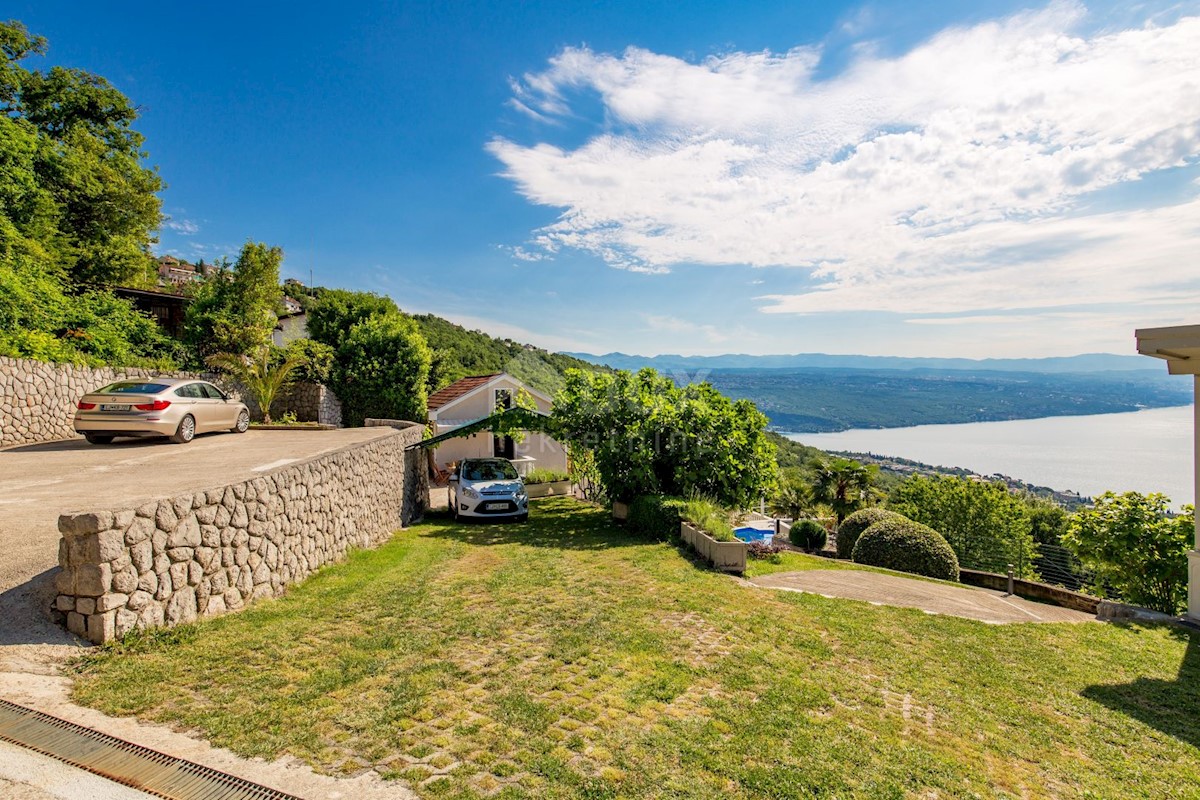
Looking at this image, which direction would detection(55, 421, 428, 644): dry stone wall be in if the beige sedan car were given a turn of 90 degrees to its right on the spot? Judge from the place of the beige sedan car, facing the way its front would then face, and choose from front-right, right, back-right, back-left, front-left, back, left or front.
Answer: front-right

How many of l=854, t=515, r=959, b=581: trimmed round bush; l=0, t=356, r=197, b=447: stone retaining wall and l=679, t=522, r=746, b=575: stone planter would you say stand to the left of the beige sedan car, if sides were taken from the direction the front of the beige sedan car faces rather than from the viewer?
1

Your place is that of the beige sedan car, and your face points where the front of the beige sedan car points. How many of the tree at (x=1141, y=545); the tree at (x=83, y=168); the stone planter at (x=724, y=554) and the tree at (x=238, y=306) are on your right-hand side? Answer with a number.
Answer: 2

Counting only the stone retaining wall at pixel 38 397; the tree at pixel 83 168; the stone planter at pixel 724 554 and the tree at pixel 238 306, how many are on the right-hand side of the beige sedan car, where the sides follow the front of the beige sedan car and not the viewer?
1

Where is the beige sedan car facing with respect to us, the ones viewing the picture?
facing away from the viewer and to the right of the viewer

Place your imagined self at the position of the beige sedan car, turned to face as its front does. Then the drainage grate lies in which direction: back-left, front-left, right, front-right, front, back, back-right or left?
back-right

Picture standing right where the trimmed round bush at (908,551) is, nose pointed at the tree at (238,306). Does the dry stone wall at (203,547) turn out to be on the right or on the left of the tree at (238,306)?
left

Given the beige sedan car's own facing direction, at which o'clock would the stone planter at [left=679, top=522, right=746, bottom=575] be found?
The stone planter is roughly at 3 o'clock from the beige sedan car.

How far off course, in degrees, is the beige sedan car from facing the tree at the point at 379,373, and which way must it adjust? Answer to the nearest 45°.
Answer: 0° — it already faces it

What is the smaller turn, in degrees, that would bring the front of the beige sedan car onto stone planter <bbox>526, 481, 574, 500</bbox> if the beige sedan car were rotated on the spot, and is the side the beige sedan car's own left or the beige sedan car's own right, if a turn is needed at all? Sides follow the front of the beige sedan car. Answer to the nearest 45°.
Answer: approximately 45° to the beige sedan car's own right

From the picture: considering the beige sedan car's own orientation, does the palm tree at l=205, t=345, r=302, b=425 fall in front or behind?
in front

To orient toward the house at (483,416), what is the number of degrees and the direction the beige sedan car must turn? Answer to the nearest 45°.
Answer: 0° — it already faces it

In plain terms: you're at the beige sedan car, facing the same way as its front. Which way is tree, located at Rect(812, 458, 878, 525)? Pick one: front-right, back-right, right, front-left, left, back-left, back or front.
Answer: front-right
